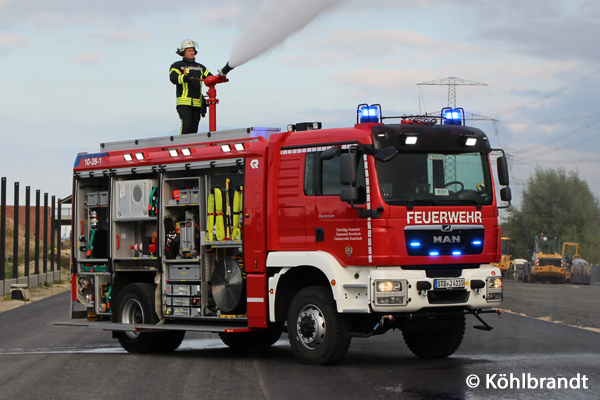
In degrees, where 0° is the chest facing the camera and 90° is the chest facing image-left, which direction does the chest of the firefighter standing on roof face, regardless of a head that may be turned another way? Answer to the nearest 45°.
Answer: approximately 315°

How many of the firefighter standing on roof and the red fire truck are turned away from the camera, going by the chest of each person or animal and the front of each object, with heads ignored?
0
